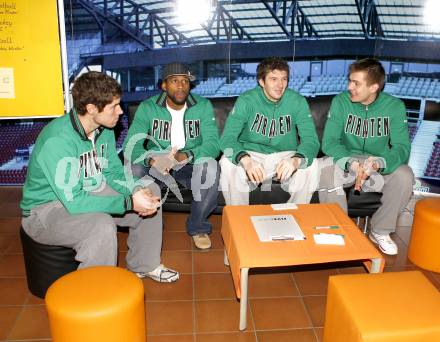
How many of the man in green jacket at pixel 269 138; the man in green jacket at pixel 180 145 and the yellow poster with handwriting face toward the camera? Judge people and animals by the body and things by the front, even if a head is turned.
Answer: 3

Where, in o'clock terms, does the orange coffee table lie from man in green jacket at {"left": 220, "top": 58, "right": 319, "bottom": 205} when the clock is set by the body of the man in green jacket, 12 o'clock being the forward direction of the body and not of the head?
The orange coffee table is roughly at 12 o'clock from the man in green jacket.

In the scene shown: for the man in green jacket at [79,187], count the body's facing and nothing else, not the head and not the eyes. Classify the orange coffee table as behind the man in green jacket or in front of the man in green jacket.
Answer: in front

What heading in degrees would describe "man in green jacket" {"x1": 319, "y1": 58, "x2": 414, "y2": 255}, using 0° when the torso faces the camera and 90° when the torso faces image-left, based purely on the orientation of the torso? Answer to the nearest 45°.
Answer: approximately 0°

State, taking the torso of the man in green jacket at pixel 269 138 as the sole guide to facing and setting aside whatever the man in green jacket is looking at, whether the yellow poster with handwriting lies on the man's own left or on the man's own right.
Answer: on the man's own right

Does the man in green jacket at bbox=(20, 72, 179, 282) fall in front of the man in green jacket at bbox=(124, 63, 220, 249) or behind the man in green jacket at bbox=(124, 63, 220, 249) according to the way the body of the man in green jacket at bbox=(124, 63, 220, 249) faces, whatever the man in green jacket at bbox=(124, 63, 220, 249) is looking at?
in front

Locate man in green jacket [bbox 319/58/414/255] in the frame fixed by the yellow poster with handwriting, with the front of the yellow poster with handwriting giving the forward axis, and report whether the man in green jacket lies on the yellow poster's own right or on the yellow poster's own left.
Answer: on the yellow poster's own left

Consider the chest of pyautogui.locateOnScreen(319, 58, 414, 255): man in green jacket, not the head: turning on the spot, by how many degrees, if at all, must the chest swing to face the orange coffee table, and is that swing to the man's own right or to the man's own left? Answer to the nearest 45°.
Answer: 0° — they already face it

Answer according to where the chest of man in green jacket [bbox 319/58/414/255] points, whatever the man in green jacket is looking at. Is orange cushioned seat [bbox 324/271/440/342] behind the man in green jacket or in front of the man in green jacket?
in front

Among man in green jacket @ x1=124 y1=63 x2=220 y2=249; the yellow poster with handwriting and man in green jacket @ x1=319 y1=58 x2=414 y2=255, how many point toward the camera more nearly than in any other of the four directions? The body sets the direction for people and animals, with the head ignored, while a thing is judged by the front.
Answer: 3

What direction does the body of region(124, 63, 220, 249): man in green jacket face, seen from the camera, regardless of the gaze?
toward the camera

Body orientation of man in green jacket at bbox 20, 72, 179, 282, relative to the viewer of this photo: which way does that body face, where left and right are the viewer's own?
facing the viewer and to the right of the viewer

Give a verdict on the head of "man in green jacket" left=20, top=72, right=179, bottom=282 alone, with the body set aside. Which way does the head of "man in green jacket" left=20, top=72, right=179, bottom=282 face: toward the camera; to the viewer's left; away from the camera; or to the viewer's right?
to the viewer's right

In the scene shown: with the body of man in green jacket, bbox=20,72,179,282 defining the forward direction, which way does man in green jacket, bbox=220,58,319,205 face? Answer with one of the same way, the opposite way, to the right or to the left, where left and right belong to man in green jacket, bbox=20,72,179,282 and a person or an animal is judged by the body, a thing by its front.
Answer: to the right

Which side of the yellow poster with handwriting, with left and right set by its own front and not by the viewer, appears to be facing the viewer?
front
